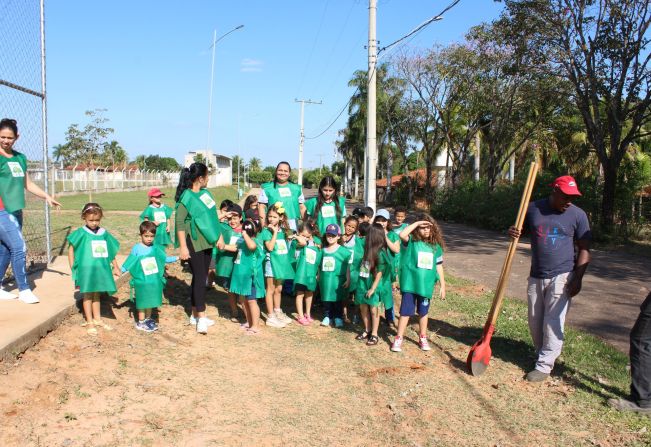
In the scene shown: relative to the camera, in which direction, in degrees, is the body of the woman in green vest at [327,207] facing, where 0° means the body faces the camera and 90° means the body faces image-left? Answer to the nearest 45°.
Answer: approximately 0°

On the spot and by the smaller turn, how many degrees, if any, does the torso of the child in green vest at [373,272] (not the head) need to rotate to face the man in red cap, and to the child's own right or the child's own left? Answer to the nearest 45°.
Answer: approximately 90° to the child's own left

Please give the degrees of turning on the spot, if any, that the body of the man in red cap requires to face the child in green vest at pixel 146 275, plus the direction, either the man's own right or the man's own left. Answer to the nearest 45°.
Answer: approximately 45° to the man's own right

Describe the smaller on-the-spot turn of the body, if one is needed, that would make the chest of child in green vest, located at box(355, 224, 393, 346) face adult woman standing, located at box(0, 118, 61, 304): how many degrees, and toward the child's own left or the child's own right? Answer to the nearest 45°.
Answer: approximately 45° to the child's own right

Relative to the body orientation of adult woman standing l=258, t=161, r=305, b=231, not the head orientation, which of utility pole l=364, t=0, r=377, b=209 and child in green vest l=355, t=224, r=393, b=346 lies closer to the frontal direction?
the child in green vest

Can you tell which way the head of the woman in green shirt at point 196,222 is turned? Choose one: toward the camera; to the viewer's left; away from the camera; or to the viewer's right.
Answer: to the viewer's right

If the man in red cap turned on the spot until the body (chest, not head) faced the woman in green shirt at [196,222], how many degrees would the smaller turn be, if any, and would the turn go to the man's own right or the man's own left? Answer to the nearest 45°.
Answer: approximately 45° to the man's own right

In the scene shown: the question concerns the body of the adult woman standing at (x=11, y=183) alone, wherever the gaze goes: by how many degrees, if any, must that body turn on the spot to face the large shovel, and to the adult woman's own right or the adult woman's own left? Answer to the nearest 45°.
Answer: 0° — they already face it

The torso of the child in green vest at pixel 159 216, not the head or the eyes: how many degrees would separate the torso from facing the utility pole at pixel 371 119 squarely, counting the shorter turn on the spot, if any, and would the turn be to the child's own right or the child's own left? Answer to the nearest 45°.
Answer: approximately 135° to the child's own left
